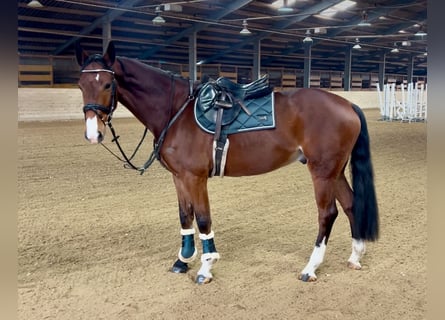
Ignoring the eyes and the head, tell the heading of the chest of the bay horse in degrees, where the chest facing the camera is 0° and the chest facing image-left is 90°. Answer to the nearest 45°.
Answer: approximately 90°
